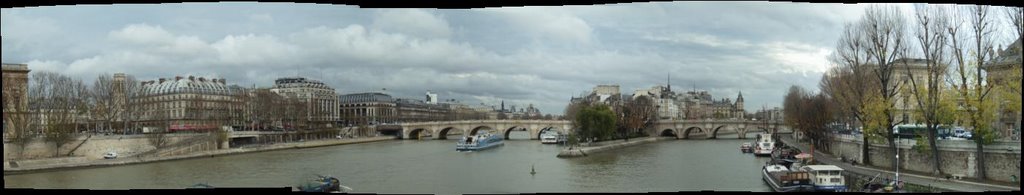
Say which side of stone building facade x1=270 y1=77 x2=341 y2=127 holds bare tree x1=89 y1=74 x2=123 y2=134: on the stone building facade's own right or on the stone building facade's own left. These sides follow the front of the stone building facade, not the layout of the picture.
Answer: on the stone building facade's own right

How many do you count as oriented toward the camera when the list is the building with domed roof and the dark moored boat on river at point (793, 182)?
1

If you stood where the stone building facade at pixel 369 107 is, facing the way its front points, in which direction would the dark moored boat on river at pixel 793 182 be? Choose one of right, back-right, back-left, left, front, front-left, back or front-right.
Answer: front-right

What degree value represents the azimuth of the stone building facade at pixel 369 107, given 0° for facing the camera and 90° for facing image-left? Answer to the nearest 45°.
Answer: approximately 315°

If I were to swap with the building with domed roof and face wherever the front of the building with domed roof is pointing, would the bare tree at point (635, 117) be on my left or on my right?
on my left

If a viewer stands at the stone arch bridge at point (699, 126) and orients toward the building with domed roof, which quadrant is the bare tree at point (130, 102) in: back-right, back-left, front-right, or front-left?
front-left

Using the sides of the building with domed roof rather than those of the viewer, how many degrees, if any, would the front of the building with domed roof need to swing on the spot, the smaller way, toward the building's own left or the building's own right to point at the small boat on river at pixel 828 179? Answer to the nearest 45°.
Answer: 0° — it already faces it

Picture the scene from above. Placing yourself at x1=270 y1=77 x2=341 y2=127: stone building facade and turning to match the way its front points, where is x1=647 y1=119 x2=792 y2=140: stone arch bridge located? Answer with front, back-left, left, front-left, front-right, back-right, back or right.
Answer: front

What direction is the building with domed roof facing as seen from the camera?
toward the camera

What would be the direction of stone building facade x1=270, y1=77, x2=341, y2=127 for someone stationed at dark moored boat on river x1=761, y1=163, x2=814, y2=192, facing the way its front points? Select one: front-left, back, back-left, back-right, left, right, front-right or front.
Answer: front

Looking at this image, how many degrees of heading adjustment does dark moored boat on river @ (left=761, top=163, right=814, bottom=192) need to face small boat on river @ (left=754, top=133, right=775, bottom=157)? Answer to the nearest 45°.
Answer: approximately 45° to its right

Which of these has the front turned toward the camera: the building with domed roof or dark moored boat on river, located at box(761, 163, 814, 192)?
the building with domed roof

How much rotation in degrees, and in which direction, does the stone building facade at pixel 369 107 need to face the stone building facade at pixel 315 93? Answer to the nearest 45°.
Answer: approximately 90° to its right

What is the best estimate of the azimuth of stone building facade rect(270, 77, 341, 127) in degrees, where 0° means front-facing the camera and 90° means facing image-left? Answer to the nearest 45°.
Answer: approximately 315°

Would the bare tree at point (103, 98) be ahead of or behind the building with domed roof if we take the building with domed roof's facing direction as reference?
ahead
